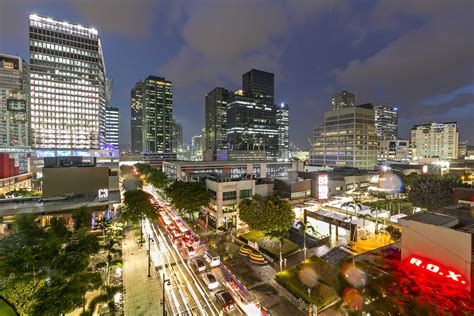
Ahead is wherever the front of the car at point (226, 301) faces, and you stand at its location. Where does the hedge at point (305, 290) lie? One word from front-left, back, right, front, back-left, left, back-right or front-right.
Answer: back-right

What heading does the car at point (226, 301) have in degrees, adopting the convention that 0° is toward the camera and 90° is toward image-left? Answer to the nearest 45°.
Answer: approximately 135°

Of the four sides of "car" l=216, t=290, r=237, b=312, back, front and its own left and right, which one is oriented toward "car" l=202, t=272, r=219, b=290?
front

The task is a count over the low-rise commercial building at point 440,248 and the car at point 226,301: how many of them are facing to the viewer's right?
0

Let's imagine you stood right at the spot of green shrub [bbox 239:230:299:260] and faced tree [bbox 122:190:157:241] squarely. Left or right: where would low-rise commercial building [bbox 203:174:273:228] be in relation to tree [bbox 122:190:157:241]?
right

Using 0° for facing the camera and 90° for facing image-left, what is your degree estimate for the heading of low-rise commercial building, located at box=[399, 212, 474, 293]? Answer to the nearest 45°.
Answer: approximately 45°

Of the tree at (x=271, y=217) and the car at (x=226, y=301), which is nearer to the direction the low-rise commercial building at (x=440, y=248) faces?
the car

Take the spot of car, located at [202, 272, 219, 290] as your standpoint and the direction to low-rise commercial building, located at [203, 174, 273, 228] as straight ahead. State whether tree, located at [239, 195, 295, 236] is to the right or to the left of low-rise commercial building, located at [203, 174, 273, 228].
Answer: right

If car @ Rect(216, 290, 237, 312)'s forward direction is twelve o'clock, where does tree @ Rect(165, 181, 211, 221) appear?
The tree is roughly at 1 o'clock from the car.

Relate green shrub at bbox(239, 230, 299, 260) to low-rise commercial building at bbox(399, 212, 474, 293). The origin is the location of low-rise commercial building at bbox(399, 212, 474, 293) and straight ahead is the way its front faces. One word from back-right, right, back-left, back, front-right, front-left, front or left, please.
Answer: front-right

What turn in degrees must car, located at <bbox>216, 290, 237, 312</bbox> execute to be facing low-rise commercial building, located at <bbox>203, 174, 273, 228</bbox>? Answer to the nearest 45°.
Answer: approximately 45° to its right

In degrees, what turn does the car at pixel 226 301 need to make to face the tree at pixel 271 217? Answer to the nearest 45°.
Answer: approximately 90° to its right

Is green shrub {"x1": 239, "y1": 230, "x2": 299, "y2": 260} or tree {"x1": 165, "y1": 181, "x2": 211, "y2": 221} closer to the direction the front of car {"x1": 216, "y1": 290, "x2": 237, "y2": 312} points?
the tree

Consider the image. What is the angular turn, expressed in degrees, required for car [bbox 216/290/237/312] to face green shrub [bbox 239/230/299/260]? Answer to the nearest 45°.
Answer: approximately 90° to its right

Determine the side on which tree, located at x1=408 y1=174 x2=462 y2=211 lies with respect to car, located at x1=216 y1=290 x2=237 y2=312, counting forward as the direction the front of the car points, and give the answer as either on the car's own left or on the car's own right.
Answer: on the car's own right

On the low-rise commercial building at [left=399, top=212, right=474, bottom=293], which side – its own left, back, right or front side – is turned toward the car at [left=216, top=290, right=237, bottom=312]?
front
